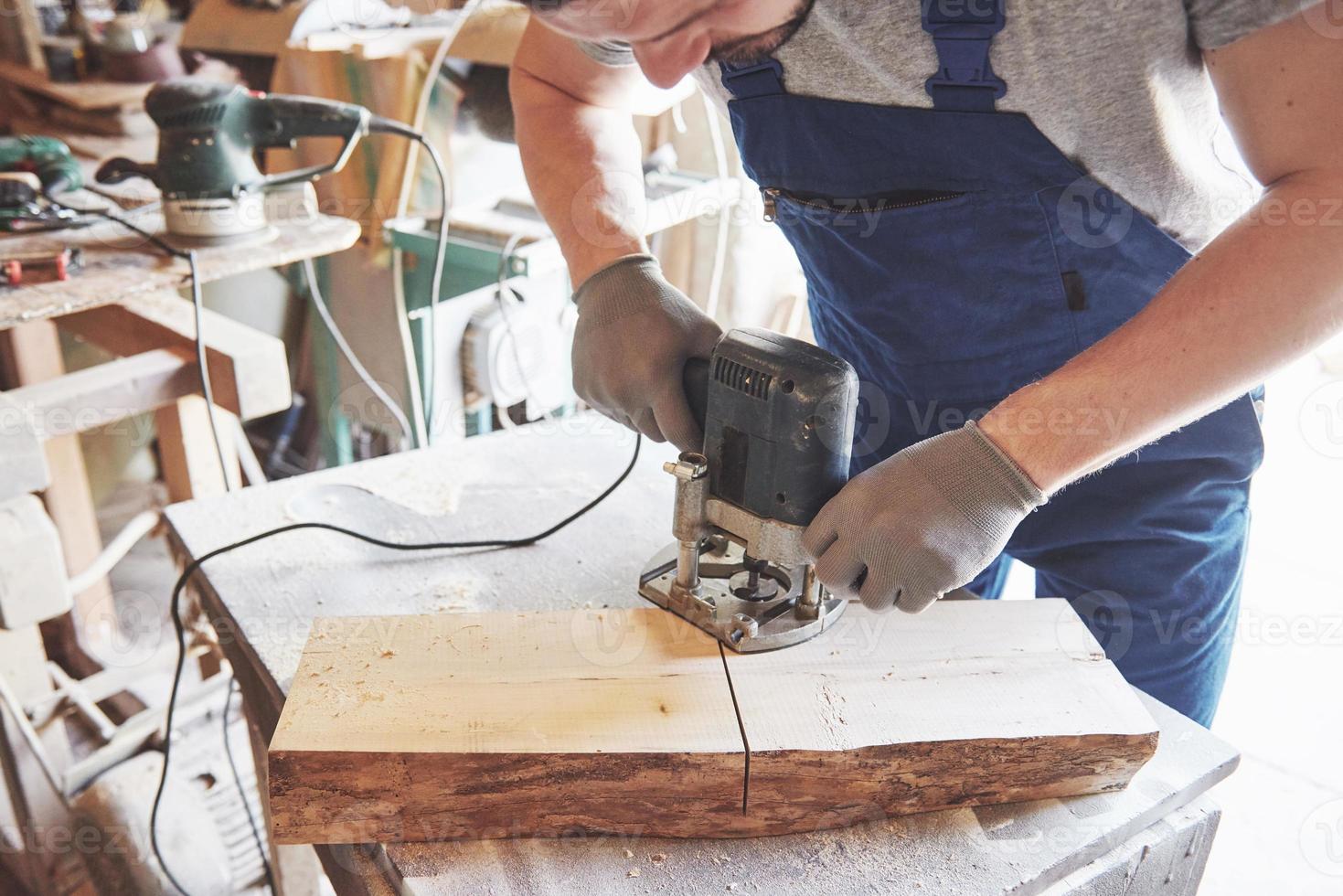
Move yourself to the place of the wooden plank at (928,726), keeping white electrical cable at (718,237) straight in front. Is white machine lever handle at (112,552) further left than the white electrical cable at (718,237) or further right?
left

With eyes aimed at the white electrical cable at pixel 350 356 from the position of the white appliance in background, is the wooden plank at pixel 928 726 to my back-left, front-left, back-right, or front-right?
back-left

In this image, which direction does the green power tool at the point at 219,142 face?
to the viewer's left

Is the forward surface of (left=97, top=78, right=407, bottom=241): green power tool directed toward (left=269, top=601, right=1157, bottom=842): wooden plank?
no
